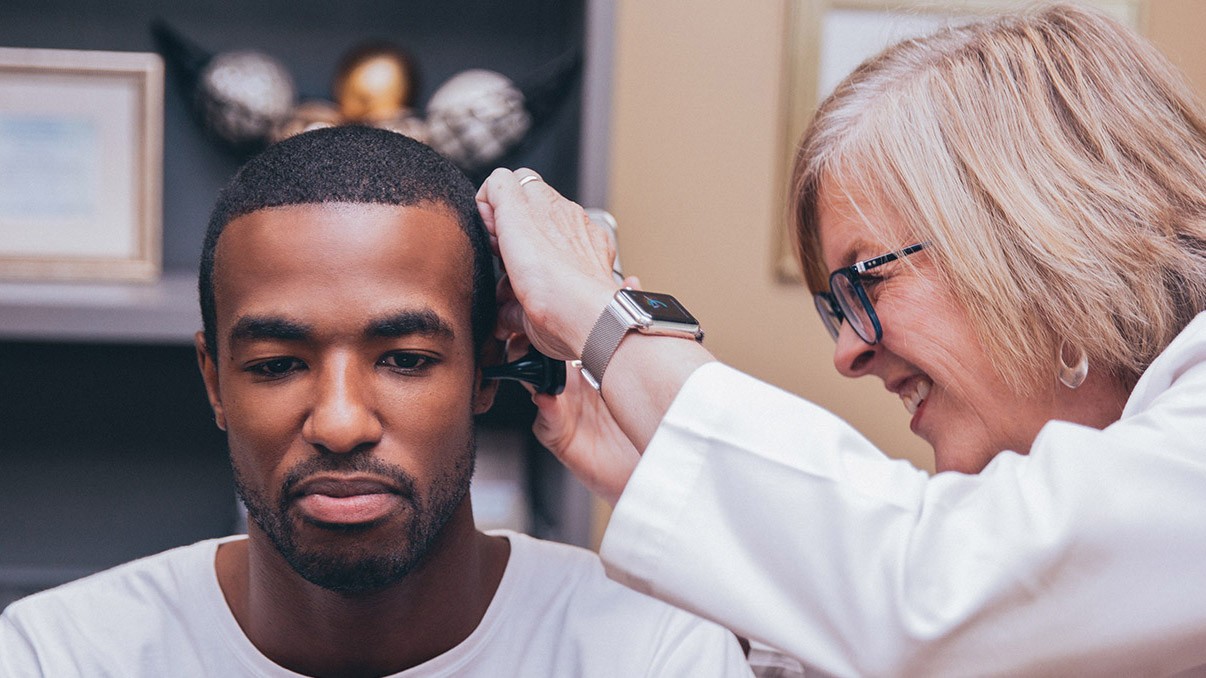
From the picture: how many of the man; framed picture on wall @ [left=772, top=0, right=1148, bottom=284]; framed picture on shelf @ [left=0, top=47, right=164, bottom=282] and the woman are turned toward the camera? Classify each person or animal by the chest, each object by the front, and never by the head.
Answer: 3

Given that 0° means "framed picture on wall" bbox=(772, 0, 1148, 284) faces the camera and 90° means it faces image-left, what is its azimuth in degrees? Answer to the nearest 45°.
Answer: approximately 0°

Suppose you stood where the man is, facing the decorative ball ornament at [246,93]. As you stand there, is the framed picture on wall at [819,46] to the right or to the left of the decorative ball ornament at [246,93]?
right

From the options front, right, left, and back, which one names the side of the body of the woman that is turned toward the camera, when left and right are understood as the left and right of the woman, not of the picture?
left

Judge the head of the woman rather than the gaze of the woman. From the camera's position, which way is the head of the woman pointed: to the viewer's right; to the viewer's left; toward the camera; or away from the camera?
to the viewer's left

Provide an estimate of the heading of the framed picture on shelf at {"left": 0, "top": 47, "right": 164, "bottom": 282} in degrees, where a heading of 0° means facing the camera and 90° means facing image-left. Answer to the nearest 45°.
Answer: approximately 0°
